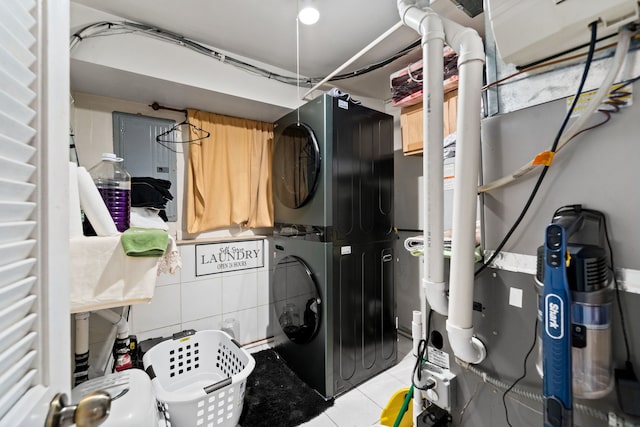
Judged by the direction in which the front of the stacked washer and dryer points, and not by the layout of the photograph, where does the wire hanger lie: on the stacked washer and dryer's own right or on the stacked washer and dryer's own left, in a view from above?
on the stacked washer and dryer's own right

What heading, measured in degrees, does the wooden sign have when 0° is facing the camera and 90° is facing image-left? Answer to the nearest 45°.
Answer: approximately 315°

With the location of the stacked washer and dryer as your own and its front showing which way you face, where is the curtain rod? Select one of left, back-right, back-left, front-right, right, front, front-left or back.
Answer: front-right

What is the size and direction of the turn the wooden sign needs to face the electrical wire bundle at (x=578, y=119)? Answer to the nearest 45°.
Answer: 0° — it already faces it

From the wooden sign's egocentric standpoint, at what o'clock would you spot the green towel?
The green towel is roughly at 2 o'clock from the wooden sign.

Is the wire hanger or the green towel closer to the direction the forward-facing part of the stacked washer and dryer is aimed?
the green towel

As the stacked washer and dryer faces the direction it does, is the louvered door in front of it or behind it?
in front

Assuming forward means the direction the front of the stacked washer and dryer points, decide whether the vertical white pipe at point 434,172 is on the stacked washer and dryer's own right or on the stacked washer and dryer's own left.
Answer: on the stacked washer and dryer's own left
